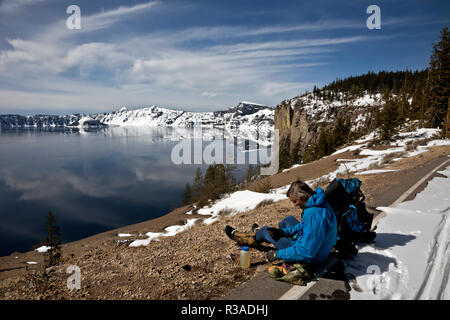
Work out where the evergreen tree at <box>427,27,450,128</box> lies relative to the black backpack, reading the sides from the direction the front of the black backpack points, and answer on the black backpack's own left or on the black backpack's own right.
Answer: on the black backpack's own left

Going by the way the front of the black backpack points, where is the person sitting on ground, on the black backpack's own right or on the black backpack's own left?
on the black backpack's own right

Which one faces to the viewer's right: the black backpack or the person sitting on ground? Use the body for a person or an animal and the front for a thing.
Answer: the black backpack

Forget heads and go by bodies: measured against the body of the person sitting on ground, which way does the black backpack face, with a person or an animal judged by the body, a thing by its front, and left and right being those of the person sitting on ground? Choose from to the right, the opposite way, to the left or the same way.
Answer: the opposite way

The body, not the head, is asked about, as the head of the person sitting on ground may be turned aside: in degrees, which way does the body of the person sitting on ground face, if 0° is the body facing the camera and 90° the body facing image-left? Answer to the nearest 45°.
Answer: approximately 90°

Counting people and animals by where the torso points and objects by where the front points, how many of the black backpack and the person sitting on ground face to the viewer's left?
1

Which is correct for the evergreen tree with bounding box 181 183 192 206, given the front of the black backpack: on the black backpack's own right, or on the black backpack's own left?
on the black backpack's own left
